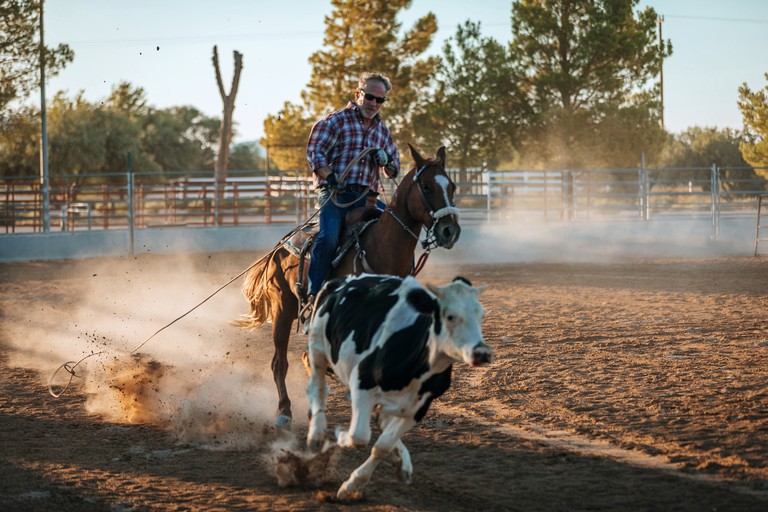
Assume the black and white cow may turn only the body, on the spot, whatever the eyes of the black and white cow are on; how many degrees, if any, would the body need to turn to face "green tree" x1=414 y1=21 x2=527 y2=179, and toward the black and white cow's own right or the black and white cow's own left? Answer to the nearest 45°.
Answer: approximately 135° to the black and white cow's own left

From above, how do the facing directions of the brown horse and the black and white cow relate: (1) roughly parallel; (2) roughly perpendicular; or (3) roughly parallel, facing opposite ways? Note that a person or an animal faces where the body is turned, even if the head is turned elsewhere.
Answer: roughly parallel

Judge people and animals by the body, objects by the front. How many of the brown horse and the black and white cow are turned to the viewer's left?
0

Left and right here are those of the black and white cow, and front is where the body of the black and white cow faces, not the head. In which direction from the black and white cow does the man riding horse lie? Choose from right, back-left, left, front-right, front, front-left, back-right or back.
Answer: back-left

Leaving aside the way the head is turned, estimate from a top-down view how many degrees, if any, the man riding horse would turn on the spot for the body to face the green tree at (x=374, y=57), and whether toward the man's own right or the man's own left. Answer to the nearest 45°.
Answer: approximately 135° to the man's own left

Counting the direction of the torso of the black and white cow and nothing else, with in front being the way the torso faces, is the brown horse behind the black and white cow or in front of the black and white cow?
behind

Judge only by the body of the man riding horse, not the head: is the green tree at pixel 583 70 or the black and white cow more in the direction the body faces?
the black and white cow

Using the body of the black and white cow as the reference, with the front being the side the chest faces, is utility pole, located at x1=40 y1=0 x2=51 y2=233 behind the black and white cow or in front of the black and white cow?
behind

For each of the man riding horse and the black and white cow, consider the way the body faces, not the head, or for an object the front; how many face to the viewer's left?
0

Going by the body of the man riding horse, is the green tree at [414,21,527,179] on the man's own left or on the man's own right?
on the man's own left

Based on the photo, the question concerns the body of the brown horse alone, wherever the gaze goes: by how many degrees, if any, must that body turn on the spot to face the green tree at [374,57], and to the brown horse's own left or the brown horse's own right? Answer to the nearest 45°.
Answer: approximately 135° to the brown horse's own left

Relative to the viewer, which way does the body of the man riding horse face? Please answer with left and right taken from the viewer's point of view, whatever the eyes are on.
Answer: facing the viewer and to the right of the viewer

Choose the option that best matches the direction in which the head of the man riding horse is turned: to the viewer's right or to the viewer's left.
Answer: to the viewer's right

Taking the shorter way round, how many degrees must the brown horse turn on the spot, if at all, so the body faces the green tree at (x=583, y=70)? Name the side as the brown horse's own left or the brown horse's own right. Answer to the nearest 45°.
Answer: approximately 135° to the brown horse's own left
